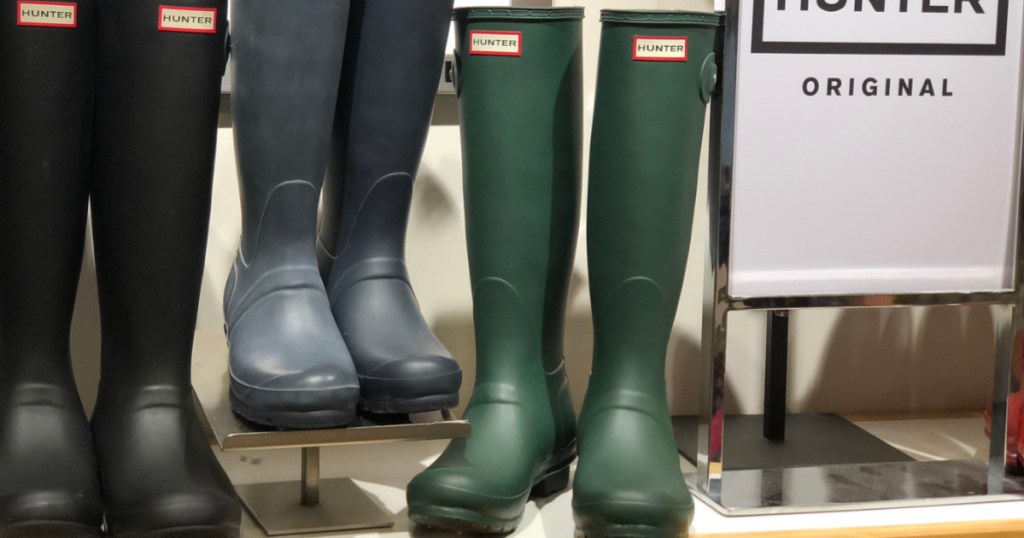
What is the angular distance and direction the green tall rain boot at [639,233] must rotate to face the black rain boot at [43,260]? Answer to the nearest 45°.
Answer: approximately 90° to its right

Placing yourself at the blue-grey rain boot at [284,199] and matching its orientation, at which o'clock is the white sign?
The white sign is roughly at 9 o'clock from the blue-grey rain boot.

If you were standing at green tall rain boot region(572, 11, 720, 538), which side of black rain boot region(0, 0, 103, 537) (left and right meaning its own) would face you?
left

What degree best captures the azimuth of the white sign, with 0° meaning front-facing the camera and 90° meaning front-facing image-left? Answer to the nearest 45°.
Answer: approximately 0°

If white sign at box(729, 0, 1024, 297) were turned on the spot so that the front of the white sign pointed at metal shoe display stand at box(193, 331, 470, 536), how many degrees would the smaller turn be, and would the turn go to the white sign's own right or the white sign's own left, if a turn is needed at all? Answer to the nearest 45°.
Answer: approximately 45° to the white sign's own right
